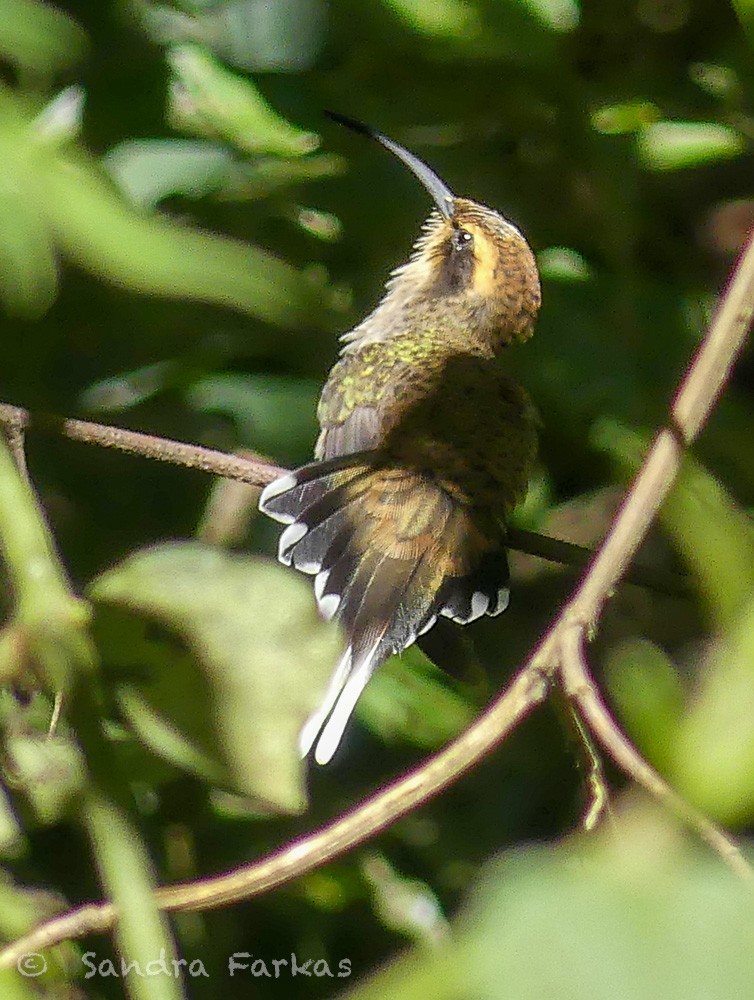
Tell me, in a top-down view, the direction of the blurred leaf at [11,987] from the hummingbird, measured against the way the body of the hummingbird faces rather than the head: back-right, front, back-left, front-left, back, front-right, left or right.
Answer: back-left

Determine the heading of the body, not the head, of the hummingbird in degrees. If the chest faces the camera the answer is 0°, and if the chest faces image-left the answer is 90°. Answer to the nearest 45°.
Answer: approximately 135°

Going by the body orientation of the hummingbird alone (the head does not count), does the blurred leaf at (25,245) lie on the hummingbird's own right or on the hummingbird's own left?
on the hummingbird's own left

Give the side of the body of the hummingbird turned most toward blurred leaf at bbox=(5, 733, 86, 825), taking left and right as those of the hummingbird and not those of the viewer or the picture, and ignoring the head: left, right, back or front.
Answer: left

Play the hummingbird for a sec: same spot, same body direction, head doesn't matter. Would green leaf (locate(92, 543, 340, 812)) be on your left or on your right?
on your left
